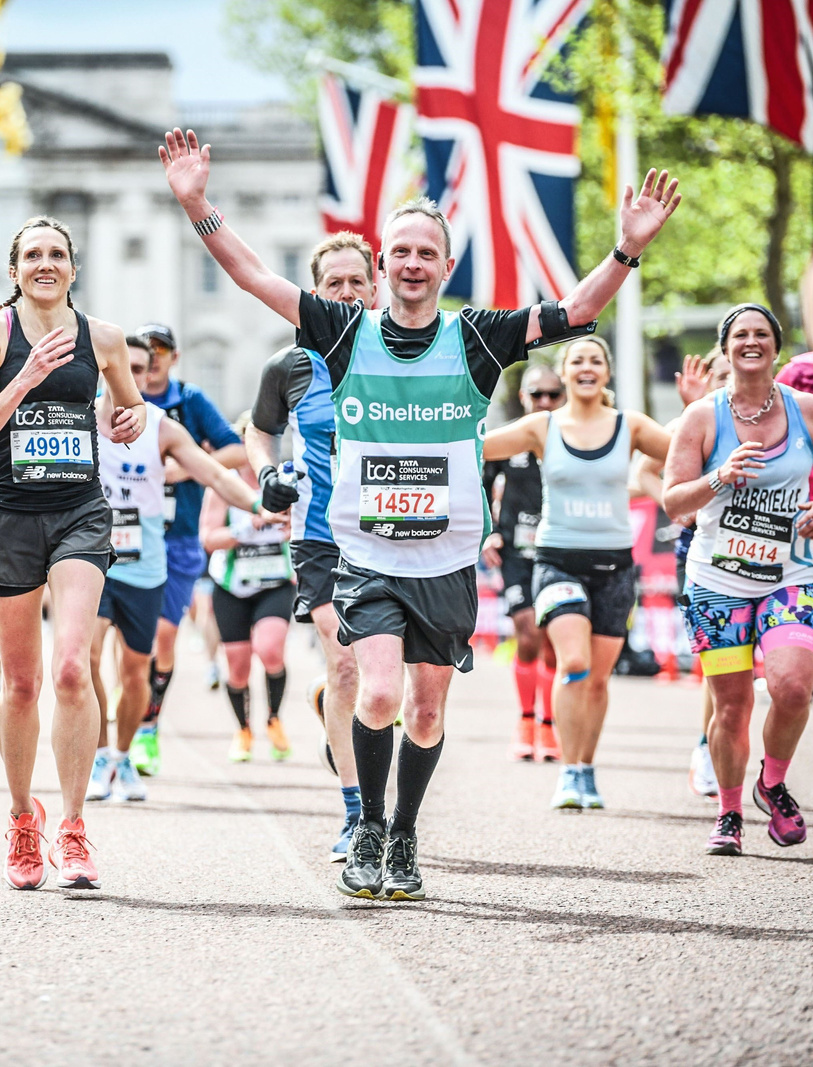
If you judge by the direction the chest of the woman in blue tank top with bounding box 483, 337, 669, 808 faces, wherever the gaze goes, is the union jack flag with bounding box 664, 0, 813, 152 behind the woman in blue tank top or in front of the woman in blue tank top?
behind

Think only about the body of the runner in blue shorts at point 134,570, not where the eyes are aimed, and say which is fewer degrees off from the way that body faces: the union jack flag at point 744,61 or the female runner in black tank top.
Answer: the female runner in black tank top

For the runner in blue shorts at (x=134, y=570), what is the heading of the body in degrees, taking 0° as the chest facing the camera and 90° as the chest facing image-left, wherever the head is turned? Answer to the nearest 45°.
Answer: approximately 0°

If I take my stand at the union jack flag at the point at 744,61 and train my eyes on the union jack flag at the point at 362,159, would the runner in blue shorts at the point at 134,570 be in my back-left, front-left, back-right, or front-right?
back-left

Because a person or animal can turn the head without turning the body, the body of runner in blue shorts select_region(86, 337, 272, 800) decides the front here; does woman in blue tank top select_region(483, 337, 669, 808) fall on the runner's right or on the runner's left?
on the runner's left

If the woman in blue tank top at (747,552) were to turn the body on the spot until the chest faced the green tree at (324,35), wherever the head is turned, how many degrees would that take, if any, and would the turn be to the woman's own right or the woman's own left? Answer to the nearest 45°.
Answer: approximately 180°

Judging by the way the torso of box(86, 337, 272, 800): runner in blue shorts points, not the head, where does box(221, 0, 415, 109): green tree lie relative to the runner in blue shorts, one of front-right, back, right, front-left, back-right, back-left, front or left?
back
